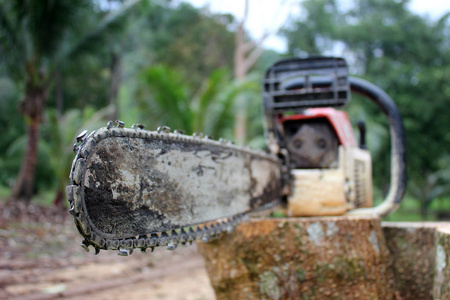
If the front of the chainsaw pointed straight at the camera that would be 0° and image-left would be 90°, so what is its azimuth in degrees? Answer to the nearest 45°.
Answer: approximately 45°

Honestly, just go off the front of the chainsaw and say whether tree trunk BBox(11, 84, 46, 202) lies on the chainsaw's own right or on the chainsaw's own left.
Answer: on the chainsaw's own right
